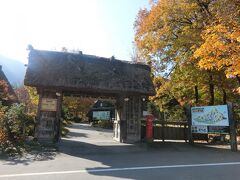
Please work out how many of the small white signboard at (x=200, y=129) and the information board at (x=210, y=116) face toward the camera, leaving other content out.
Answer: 2

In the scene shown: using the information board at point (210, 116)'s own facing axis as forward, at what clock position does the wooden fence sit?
The wooden fence is roughly at 4 o'clock from the information board.

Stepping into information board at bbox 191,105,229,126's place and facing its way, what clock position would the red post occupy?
The red post is roughly at 3 o'clock from the information board.

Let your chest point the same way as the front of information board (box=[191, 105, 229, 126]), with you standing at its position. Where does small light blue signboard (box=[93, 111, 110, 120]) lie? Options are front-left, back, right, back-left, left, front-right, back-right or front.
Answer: back-right

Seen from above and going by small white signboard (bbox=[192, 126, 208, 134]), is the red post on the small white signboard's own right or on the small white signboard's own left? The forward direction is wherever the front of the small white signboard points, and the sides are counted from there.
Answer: on the small white signboard's own right

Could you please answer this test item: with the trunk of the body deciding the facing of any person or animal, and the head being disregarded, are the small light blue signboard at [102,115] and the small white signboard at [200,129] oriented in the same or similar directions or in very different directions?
same or similar directions

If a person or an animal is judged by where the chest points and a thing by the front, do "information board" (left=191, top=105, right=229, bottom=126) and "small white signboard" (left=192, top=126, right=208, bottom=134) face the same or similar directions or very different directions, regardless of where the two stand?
same or similar directions

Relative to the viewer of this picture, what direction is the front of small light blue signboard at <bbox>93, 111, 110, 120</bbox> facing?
facing the viewer

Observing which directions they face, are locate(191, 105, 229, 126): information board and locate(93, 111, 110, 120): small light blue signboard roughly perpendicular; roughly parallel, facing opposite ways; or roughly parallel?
roughly parallel

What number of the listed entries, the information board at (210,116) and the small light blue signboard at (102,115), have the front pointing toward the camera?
2

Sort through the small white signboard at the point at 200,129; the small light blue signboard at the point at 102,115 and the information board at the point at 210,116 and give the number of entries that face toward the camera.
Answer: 3

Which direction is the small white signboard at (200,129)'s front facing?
toward the camera

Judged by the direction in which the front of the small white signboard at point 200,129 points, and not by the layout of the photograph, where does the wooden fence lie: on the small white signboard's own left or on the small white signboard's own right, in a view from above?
on the small white signboard's own right
